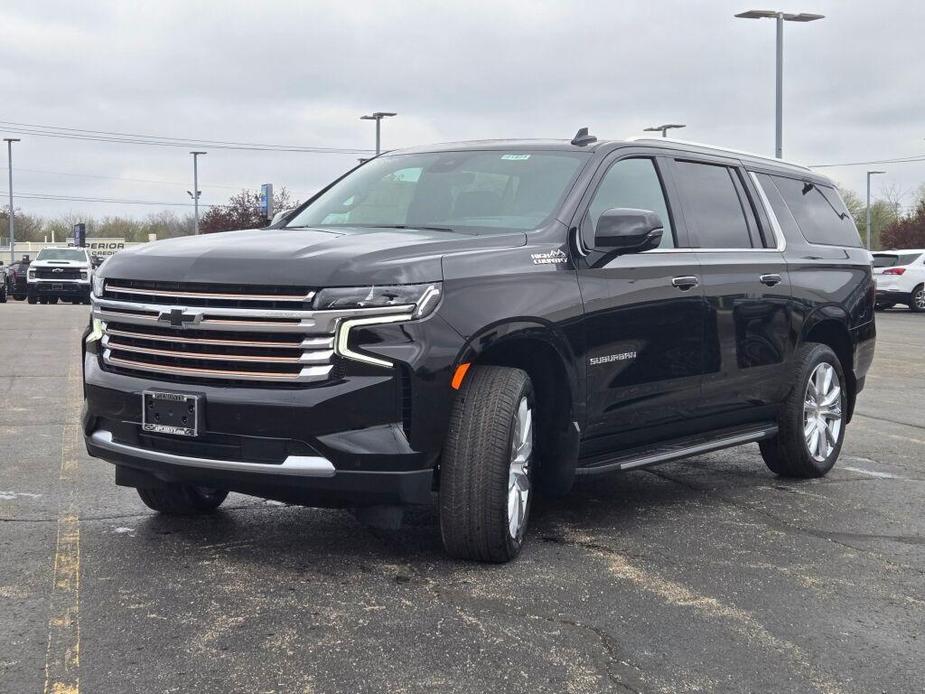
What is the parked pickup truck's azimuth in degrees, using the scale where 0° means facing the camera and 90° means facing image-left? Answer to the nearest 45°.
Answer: approximately 0°

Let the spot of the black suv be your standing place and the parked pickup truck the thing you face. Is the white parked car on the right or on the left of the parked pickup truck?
right

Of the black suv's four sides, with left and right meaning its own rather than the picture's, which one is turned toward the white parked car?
back

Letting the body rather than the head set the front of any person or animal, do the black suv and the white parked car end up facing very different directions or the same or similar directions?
very different directions

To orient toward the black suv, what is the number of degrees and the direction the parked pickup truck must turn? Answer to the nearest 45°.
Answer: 0° — it already faces it

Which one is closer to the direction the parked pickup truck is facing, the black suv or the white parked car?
the black suv

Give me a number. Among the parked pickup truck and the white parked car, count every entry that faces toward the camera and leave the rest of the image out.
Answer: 1

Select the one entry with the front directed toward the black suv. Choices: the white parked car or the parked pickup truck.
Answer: the parked pickup truck

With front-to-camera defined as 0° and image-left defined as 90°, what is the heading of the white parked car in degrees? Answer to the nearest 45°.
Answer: approximately 225°
